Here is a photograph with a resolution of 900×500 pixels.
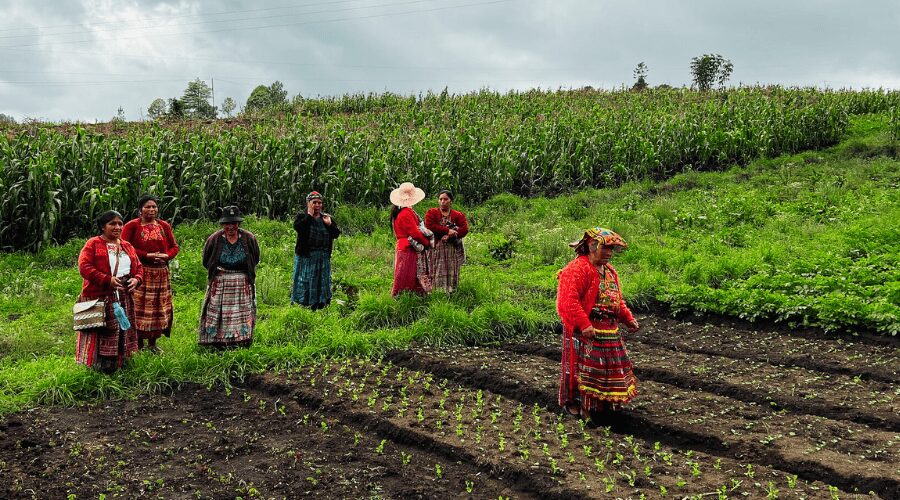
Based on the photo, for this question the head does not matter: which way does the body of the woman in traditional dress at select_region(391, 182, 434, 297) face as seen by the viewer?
to the viewer's right

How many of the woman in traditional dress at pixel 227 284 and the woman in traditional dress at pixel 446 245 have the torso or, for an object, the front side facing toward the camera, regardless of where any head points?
2

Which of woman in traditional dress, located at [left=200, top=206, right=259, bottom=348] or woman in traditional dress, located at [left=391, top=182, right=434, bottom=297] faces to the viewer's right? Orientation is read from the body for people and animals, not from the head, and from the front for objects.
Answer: woman in traditional dress, located at [left=391, top=182, right=434, bottom=297]

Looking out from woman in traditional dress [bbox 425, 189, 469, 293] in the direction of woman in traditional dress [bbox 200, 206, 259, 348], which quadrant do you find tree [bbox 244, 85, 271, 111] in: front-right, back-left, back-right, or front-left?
back-right

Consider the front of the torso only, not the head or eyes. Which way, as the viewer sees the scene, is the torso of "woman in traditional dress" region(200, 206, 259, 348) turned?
toward the camera

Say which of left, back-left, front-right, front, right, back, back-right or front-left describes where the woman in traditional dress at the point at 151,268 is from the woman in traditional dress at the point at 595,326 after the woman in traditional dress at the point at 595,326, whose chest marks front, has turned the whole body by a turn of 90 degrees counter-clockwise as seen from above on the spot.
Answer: back-left

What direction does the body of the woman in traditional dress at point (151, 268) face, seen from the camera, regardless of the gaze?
toward the camera

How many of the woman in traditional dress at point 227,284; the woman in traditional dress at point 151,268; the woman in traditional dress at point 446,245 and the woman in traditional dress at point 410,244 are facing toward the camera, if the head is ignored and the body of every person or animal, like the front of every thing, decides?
3
